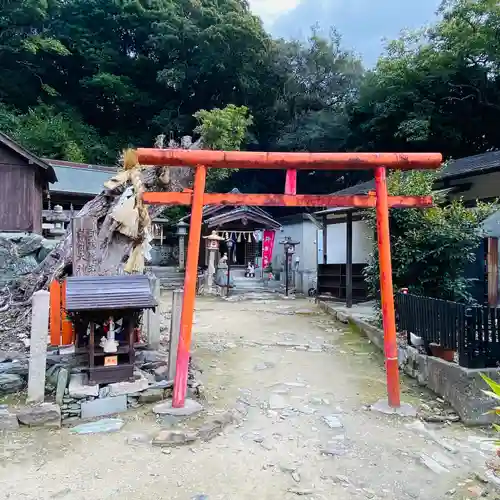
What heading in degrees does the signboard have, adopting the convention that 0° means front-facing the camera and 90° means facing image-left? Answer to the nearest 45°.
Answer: approximately 0°

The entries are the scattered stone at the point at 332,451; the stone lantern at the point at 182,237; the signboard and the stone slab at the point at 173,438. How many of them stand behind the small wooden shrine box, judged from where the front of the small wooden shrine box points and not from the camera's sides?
2

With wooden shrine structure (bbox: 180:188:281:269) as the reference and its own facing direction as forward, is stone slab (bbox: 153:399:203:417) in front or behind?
in front

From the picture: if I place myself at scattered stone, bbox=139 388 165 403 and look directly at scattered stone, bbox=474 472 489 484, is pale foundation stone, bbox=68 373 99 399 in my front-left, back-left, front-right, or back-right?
back-right

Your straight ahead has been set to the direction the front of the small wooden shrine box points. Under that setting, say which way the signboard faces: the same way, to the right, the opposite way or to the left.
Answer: the same way

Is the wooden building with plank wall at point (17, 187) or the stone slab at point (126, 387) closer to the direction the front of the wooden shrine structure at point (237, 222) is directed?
the stone slab

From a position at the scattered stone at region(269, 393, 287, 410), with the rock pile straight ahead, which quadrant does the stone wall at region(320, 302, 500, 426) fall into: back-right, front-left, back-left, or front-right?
back-right

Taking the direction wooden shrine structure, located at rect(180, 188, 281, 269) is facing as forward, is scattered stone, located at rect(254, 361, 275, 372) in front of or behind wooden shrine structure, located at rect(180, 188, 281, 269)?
in front

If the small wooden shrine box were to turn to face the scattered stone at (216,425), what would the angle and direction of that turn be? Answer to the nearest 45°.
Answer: approximately 45° to its left

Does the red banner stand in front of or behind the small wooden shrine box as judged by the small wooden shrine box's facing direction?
behind

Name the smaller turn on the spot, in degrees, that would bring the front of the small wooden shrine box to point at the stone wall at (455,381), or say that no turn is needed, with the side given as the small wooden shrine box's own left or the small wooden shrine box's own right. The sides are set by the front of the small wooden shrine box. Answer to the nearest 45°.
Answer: approximately 90° to the small wooden shrine box's own left

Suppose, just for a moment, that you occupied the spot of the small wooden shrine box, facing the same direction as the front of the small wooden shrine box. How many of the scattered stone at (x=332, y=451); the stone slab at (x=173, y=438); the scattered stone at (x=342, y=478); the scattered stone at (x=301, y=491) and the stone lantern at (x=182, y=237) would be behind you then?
1

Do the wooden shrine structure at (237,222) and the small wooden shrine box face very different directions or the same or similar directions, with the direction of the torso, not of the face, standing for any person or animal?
same or similar directions

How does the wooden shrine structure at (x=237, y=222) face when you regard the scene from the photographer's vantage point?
facing the viewer

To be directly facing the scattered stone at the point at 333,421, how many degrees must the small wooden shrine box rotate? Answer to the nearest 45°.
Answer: approximately 45° to its left

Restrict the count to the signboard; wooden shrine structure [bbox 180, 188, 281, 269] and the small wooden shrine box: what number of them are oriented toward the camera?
3

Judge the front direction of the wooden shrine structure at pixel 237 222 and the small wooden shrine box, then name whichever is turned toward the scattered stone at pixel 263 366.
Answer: the wooden shrine structure

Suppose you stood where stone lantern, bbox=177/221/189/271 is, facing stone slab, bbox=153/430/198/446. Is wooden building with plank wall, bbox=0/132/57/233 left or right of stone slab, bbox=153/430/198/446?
right

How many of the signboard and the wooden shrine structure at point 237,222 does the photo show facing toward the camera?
2

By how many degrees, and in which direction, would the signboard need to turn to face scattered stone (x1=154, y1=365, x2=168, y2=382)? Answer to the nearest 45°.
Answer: approximately 45° to its left

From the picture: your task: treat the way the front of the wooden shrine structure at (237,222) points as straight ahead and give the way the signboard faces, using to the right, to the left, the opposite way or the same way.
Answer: the same way

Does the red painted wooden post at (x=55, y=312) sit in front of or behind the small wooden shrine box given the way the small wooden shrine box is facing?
behind
